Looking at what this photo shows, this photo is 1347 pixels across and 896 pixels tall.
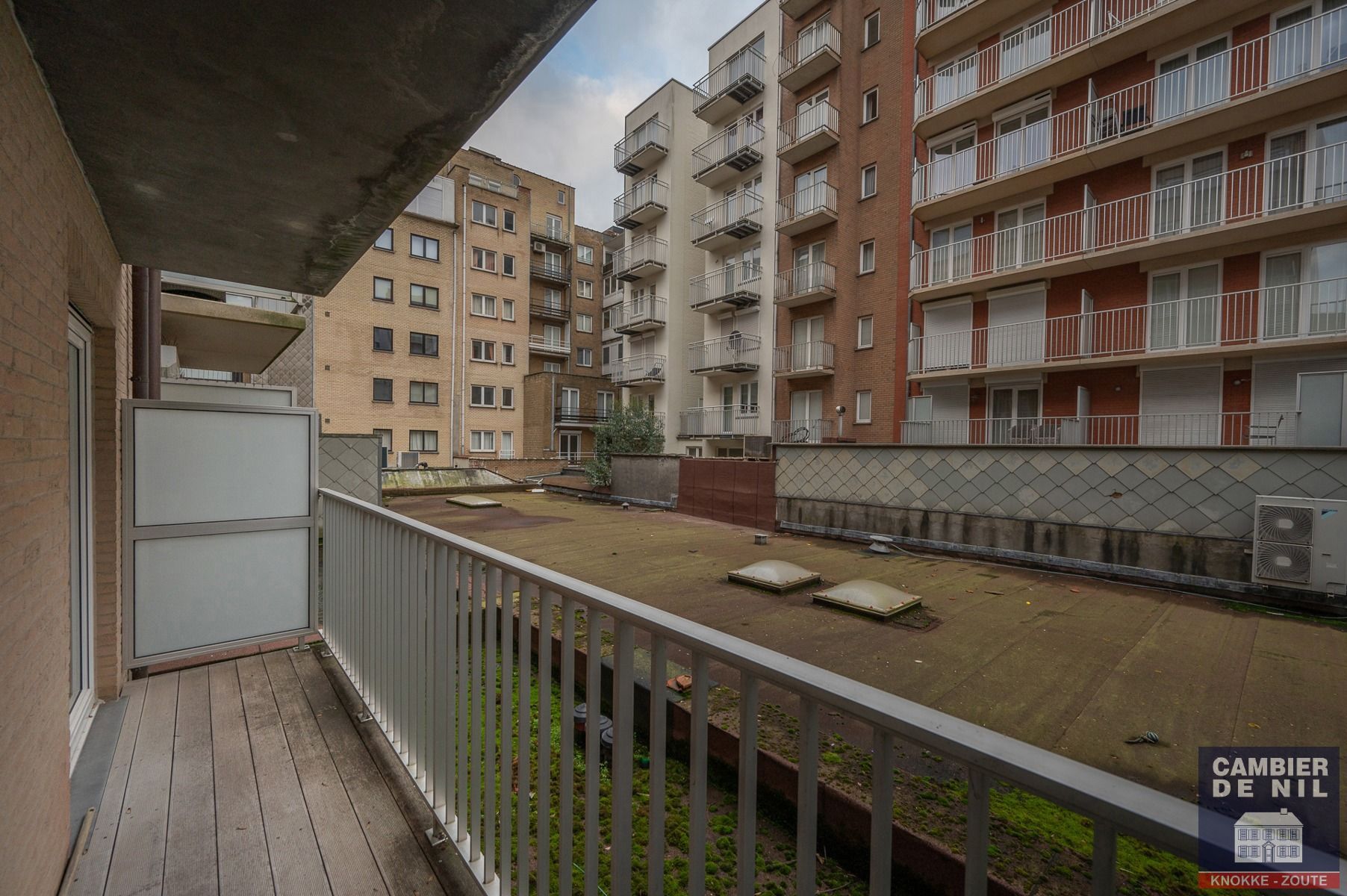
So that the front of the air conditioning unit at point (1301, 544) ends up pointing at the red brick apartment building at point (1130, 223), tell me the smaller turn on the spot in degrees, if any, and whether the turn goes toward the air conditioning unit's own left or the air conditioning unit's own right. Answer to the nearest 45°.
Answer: approximately 135° to the air conditioning unit's own right

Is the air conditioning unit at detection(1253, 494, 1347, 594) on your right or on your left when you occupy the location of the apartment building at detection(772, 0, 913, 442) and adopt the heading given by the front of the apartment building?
on your left

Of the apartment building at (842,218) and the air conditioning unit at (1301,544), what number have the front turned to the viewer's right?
0

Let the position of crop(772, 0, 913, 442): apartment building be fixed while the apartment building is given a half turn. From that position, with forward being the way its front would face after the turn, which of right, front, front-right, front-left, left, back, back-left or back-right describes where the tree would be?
back-left

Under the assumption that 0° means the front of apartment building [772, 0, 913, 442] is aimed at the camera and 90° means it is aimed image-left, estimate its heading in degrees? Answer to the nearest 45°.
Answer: approximately 45°

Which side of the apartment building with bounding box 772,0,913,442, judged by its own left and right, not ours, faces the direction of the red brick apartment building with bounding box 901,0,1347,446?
left

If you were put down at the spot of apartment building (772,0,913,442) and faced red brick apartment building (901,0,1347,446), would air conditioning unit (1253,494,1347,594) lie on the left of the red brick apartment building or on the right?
right

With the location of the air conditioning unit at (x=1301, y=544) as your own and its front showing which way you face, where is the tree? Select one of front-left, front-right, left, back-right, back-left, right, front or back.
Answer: right
